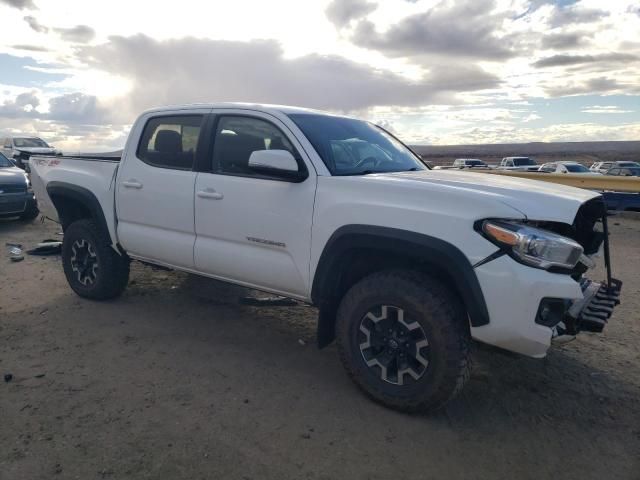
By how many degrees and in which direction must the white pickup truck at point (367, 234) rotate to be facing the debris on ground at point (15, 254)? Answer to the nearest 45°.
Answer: approximately 180°

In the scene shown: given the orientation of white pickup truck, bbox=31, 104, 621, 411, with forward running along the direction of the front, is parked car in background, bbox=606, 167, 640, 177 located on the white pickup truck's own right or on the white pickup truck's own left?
on the white pickup truck's own left

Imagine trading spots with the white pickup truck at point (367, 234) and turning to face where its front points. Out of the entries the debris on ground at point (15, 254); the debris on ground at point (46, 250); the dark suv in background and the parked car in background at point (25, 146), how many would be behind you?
4

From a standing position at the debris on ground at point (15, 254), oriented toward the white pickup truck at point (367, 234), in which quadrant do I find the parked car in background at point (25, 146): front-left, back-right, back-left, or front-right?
back-left

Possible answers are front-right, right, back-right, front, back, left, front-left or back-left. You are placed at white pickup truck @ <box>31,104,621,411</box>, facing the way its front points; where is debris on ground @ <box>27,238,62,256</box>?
back

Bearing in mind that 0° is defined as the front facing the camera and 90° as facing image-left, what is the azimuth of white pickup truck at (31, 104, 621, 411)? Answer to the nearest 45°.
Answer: approximately 315°

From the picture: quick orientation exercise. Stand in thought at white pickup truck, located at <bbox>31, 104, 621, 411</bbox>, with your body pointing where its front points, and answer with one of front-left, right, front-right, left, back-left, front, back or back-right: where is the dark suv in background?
back

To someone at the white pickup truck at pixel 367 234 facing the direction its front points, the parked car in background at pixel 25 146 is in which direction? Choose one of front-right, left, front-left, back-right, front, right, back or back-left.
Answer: back
